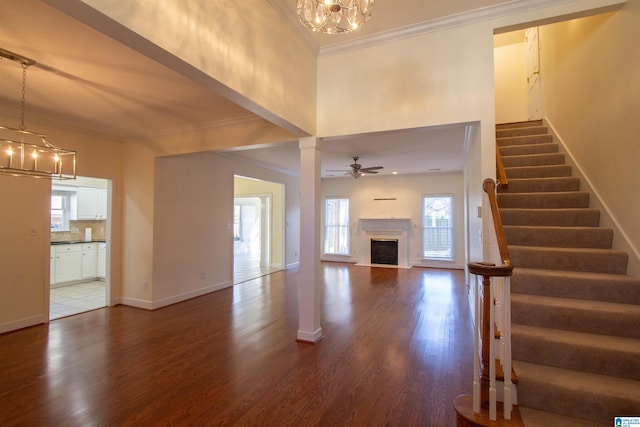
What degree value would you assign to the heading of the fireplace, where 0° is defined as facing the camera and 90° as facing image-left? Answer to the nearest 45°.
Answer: approximately 0°

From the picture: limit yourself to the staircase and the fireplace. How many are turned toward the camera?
2

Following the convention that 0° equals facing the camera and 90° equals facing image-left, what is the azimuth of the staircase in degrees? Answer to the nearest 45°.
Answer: approximately 0°

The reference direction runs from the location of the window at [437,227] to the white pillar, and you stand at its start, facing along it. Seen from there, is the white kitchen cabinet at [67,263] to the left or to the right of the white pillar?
right

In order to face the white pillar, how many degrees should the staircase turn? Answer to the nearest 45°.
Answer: approximately 90° to its right

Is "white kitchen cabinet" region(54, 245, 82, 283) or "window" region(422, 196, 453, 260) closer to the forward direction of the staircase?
the white kitchen cabinet

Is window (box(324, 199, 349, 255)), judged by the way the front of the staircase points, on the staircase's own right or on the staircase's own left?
on the staircase's own right
